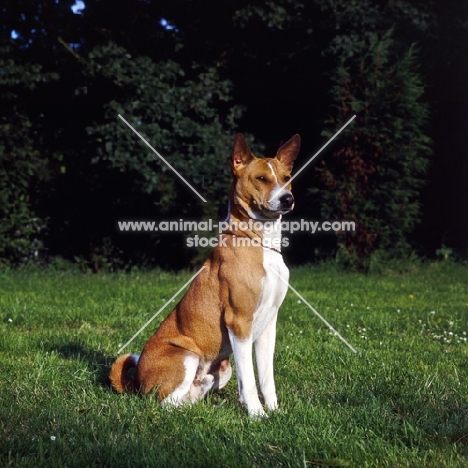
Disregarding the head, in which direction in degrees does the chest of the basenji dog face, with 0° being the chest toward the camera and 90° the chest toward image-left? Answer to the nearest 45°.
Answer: approximately 315°
